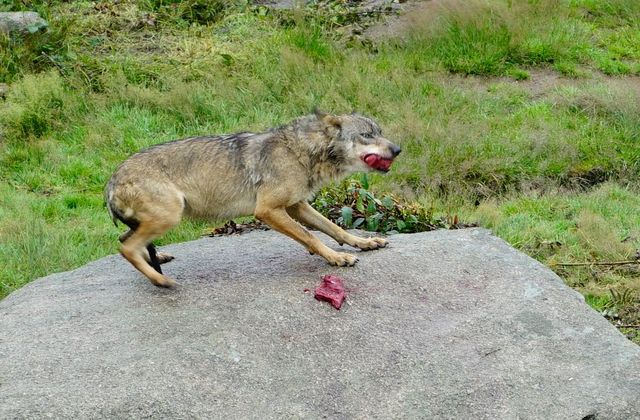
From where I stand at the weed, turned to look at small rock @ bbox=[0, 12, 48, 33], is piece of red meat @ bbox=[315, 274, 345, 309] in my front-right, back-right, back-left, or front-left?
back-left

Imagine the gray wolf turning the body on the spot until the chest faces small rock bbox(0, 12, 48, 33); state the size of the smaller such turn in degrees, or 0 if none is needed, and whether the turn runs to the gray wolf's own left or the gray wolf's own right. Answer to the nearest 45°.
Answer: approximately 135° to the gray wolf's own left

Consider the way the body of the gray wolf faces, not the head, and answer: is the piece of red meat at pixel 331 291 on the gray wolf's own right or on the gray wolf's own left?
on the gray wolf's own right

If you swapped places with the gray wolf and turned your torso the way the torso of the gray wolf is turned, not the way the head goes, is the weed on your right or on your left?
on your left

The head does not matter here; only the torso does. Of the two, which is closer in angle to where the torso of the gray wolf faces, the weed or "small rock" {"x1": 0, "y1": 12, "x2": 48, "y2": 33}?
the weed

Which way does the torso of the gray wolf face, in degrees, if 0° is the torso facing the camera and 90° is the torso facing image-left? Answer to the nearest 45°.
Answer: approximately 270°
